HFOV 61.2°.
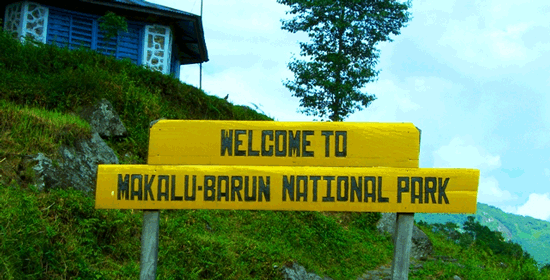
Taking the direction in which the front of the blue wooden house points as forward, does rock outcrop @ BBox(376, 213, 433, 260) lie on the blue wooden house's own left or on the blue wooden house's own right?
on the blue wooden house's own left

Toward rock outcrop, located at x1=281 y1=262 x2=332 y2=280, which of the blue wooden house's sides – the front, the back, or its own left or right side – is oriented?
front

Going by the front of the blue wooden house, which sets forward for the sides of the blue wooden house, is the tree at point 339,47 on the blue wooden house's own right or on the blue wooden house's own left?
on the blue wooden house's own left

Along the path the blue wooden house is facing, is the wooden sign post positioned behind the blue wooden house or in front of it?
in front

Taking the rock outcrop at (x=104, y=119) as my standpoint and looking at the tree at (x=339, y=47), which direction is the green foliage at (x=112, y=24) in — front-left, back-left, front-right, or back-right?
front-left

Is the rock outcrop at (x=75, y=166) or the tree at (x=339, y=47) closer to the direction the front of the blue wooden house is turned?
the rock outcrop

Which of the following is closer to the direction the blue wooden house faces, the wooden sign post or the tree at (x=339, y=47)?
the wooden sign post

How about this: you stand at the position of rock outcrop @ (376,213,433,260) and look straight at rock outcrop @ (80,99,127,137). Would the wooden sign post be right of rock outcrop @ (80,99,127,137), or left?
left

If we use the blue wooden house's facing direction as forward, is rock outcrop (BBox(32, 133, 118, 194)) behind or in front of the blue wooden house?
in front

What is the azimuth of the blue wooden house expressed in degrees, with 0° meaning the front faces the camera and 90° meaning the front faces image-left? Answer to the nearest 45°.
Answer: approximately 0°
